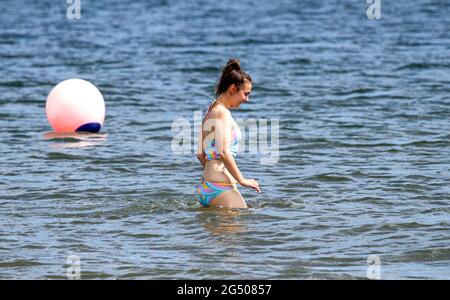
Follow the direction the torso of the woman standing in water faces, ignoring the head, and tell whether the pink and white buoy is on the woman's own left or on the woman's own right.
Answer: on the woman's own left

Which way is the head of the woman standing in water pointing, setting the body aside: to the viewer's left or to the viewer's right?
to the viewer's right

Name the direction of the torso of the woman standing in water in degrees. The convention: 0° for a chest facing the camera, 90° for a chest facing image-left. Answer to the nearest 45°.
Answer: approximately 270°
